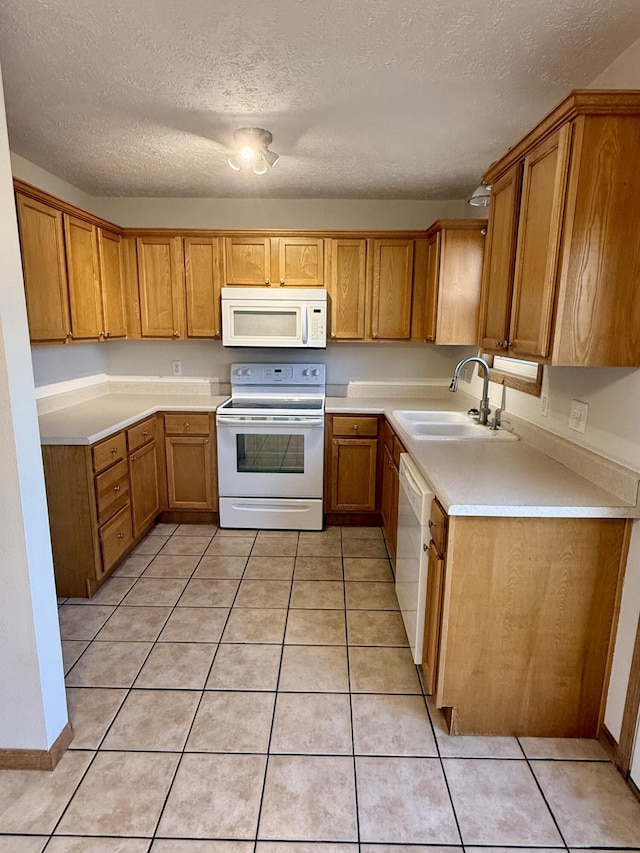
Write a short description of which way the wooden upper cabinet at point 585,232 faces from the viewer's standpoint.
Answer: facing to the left of the viewer

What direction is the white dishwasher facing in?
to the viewer's left

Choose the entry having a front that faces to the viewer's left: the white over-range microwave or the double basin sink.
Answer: the double basin sink

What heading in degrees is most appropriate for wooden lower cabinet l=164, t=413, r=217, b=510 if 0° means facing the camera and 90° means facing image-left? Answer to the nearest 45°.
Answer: approximately 0°

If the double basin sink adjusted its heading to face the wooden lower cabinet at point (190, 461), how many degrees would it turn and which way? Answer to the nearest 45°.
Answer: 0° — it already faces it
